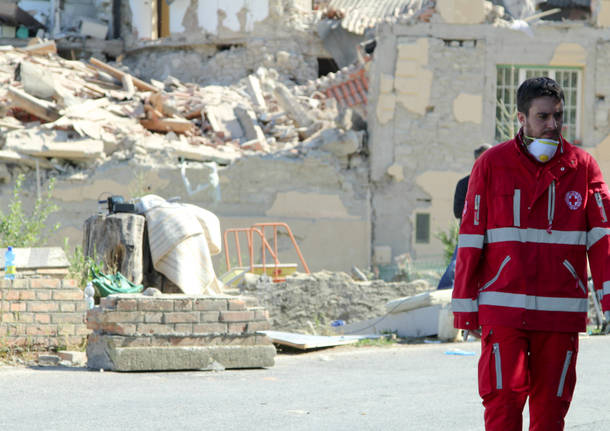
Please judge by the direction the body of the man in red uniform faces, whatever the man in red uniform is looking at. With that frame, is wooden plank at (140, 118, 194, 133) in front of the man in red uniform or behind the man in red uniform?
behind

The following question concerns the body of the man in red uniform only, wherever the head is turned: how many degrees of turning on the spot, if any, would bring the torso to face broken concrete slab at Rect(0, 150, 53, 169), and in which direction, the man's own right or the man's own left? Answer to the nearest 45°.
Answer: approximately 135° to the man's own right

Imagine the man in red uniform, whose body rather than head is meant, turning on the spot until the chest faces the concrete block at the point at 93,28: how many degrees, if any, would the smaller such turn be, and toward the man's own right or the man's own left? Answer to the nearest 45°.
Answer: approximately 135° to the man's own right

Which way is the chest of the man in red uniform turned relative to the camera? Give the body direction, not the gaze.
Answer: toward the camera

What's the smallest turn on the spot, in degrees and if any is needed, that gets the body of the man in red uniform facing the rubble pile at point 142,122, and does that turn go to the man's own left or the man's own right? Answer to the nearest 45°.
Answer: approximately 135° to the man's own right

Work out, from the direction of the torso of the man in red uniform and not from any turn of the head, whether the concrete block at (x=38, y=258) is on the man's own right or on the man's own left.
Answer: on the man's own right

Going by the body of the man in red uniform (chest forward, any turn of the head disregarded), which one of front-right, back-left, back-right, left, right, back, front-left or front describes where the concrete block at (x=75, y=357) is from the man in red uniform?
back-right

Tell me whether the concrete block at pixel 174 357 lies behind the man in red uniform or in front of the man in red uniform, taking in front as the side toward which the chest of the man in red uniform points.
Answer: behind

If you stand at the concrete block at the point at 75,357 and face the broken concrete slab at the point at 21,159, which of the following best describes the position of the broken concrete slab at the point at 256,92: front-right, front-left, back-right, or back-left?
front-right

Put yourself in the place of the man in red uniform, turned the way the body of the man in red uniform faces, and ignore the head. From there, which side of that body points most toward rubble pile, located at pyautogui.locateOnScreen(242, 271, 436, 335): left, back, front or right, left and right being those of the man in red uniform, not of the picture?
back

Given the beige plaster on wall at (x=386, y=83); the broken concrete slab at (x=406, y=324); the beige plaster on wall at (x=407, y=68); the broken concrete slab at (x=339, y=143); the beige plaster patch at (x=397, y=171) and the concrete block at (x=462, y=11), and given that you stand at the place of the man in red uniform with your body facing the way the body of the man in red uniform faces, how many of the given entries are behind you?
6

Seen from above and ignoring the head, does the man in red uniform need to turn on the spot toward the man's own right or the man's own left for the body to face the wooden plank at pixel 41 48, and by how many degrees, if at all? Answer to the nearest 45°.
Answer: approximately 135° to the man's own right

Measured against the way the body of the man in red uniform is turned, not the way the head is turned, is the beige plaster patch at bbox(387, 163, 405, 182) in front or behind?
behind

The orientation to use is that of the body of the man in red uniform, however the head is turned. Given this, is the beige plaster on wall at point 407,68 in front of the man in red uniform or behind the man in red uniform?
behind

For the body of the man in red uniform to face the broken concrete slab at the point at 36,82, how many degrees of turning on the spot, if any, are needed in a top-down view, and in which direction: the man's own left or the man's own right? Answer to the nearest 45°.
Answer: approximately 135° to the man's own right

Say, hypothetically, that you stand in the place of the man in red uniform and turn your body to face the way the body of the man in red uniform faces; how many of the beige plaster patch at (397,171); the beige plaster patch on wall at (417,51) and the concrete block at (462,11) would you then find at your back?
3

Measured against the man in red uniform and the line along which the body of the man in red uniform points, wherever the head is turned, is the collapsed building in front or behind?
behind
